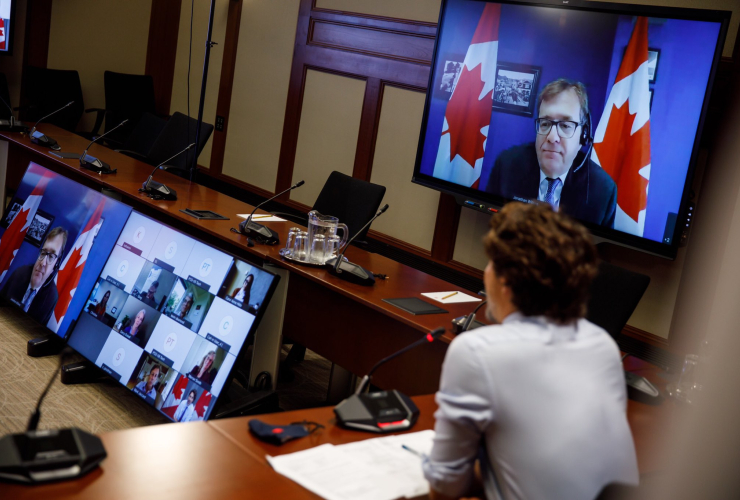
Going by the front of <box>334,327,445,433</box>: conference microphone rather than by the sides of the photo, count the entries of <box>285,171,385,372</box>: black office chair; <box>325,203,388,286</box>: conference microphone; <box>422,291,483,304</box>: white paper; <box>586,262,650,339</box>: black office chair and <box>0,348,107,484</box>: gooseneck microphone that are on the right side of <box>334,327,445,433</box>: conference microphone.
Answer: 1

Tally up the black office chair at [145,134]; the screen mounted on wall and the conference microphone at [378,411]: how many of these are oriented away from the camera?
0

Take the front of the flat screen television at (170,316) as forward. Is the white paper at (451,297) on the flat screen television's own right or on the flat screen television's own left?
on the flat screen television's own left

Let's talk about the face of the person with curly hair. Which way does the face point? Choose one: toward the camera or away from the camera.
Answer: away from the camera

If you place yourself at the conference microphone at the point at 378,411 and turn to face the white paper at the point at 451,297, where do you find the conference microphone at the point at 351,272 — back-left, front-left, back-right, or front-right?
front-left

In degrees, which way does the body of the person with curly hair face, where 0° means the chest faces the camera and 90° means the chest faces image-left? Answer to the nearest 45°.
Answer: approximately 135°

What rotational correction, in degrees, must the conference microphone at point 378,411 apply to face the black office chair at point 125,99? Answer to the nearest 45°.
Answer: approximately 180°

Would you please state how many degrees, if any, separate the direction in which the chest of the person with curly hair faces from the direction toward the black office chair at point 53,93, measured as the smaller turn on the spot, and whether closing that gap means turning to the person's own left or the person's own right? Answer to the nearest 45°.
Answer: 0° — they already face it

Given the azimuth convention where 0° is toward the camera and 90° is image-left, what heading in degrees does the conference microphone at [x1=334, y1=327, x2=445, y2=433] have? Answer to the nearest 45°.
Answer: approximately 315°

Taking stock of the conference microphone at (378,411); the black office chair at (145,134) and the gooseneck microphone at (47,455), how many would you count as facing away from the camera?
0

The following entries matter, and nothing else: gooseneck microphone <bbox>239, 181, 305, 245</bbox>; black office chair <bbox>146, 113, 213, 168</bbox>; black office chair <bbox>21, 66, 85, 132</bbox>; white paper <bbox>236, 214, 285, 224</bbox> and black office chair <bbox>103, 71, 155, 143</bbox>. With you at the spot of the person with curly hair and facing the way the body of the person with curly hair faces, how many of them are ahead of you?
5

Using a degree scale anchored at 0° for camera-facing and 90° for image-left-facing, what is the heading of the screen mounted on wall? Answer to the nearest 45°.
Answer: approximately 45°

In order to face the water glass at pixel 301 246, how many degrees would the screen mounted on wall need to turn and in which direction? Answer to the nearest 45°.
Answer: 0° — it already faces it

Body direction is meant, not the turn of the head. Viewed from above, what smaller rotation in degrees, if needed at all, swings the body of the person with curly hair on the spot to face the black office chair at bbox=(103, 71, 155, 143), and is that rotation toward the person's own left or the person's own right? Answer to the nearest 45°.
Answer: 0° — they already face it

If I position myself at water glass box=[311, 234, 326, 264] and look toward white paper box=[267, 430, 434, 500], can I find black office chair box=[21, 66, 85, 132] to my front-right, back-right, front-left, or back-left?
back-right
